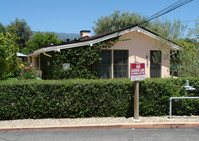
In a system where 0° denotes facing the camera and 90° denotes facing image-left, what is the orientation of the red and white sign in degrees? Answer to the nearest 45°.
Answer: approximately 0°

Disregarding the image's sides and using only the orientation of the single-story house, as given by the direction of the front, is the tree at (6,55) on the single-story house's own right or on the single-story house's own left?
on the single-story house's own right

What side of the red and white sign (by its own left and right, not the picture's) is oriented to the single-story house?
back

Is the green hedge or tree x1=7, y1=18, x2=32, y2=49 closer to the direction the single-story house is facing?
the green hedge

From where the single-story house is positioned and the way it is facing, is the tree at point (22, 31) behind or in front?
behind

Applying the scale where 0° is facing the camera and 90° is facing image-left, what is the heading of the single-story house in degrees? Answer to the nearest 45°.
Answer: approximately 0°

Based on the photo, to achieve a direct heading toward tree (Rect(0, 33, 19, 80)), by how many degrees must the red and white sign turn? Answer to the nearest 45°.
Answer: approximately 90° to its right

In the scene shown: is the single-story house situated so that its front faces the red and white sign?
yes

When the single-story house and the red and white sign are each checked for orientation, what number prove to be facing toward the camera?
2
